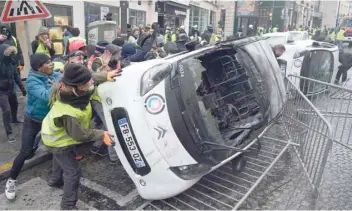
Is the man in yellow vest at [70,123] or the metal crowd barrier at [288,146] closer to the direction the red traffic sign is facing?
the man in yellow vest

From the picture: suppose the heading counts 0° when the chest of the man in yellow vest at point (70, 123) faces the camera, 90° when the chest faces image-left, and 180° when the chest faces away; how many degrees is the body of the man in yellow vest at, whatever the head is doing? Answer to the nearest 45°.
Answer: approximately 270°

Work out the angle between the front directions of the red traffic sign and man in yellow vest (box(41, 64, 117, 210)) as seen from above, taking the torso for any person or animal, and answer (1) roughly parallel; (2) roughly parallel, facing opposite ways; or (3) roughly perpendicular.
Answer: roughly perpendicular

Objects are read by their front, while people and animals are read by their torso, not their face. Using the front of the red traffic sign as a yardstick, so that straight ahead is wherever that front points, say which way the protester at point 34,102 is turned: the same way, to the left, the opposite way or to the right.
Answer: to the left

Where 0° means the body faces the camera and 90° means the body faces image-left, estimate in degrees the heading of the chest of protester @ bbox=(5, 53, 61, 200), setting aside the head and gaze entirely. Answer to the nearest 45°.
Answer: approximately 270°

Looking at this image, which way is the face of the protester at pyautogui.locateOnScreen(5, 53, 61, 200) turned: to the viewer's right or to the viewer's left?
to the viewer's right

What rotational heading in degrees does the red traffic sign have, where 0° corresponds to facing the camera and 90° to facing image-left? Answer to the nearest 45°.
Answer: approximately 0°

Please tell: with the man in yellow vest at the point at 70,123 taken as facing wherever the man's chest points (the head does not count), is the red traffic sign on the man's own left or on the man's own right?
on the man's own left

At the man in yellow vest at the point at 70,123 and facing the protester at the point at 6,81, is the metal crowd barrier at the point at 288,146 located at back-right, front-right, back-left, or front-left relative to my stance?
back-right
